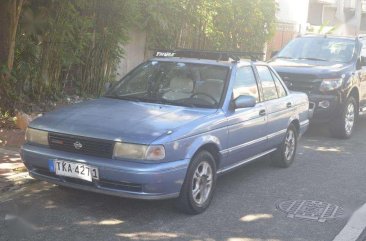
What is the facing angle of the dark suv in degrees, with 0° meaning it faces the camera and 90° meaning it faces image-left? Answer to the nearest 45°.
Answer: approximately 45°

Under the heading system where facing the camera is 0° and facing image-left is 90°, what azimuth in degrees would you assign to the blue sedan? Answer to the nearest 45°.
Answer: approximately 45°

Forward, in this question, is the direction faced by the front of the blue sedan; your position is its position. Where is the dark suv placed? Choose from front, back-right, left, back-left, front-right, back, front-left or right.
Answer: back
